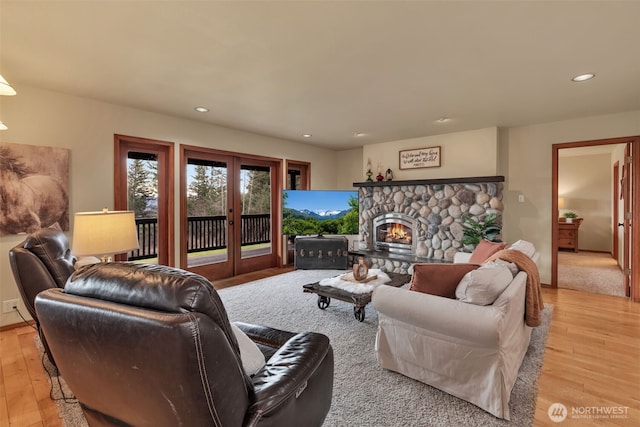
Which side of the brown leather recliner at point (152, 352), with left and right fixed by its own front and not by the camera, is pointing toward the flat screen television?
front

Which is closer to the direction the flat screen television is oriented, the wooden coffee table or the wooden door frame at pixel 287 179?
the wooden coffee table

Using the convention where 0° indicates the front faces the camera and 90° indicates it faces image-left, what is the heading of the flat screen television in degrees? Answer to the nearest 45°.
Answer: approximately 0°

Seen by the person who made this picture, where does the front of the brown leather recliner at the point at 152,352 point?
facing away from the viewer and to the right of the viewer

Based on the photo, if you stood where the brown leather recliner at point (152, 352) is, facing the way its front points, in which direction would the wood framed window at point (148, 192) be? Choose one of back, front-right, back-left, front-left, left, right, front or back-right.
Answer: front-left

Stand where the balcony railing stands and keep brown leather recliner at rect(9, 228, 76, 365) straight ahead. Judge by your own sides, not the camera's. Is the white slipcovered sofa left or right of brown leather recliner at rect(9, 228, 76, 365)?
left

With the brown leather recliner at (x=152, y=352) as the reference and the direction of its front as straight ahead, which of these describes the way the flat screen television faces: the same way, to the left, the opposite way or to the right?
the opposite way

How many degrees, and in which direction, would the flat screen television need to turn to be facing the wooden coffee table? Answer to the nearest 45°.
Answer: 0° — it already faces it

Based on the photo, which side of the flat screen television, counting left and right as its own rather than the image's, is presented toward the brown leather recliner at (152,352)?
front

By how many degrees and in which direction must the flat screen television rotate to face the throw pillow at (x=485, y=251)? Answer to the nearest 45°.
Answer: approximately 45° to its left

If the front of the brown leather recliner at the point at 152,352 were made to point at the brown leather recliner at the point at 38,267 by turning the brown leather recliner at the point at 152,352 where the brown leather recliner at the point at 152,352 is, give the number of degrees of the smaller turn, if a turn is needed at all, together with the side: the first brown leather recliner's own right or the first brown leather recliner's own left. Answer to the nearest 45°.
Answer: approximately 90° to the first brown leather recliner's own left

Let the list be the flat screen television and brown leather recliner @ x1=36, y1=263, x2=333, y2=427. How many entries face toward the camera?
1

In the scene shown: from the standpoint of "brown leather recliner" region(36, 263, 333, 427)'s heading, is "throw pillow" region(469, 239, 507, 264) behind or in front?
in front

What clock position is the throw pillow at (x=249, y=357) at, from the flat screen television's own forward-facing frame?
The throw pillow is roughly at 12 o'clock from the flat screen television.

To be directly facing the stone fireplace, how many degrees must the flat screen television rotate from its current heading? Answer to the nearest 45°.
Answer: approximately 90° to its left
